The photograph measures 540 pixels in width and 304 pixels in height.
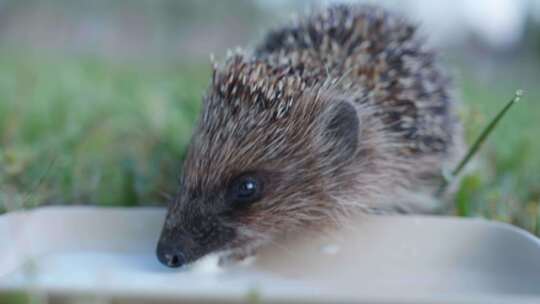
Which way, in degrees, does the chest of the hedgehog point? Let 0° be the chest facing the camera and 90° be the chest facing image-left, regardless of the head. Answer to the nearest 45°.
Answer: approximately 45°
